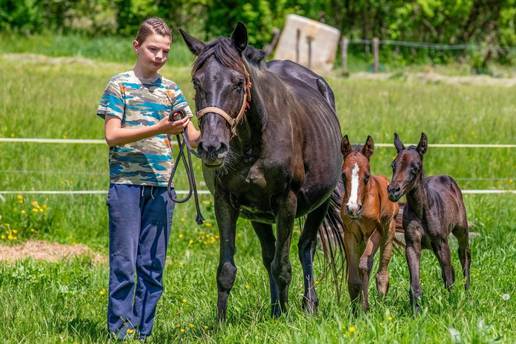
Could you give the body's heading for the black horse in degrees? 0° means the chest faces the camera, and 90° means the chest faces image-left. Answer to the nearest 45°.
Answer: approximately 45°

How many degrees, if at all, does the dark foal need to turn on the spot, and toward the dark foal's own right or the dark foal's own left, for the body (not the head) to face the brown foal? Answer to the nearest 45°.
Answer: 0° — it already faces it

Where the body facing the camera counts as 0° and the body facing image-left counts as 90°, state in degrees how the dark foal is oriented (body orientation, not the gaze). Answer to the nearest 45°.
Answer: approximately 45°

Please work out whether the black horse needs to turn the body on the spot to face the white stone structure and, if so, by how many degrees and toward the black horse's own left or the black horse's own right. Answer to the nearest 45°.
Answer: approximately 135° to the black horse's own right

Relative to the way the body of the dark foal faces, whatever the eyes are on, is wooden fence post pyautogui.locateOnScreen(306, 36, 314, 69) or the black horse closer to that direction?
the black horse

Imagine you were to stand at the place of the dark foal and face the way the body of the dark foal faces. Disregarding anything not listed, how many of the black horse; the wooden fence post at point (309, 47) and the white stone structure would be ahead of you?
1

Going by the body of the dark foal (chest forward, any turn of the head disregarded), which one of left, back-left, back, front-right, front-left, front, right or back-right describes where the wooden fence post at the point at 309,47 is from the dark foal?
back-right

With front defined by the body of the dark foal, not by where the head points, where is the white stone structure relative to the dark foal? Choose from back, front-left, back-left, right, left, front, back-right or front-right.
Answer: back-right

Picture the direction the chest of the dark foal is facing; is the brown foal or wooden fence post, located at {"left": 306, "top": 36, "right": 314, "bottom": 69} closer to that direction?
the brown foal

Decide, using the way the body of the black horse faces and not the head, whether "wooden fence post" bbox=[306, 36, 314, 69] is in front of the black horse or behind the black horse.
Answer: behind
